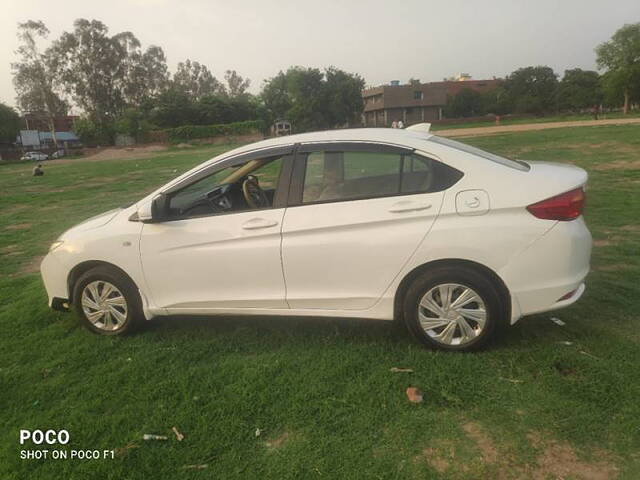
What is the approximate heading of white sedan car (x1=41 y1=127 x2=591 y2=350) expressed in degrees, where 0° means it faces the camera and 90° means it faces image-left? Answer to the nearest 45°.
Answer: approximately 90°
